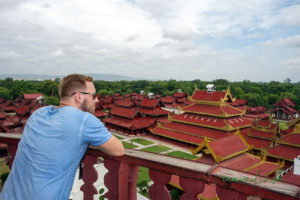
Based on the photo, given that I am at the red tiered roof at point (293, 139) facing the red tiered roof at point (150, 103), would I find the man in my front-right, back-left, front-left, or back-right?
back-left

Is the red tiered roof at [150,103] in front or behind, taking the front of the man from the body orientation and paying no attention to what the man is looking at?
in front

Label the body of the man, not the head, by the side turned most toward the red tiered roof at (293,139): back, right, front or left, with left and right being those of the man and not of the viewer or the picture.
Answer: front

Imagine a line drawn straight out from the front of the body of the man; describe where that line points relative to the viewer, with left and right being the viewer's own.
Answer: facing away from the viewer and to the right of the viewer

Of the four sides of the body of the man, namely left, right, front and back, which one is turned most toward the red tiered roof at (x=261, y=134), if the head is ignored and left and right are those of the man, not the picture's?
front
